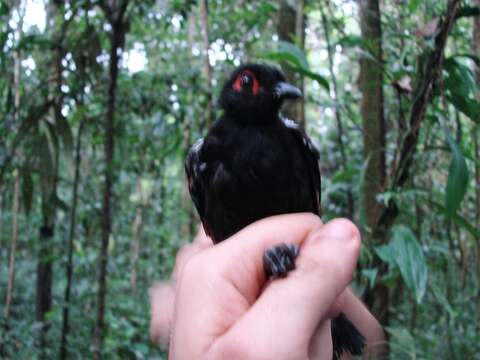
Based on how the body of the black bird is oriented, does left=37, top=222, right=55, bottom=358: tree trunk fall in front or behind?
behind

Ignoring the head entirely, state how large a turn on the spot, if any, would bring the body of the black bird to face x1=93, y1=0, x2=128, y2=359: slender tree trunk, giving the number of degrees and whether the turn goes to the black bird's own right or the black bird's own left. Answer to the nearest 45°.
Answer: approximately 135° to the black bird's own right

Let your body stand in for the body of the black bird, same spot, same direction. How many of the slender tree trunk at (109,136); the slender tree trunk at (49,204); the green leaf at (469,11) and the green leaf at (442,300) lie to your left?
2

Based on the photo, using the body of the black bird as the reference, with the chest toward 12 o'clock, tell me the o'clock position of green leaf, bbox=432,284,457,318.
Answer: The green leaf is roughly at 7 o'clock from the black bird.

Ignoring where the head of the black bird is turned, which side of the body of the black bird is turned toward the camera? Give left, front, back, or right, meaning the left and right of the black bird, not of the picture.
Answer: front
